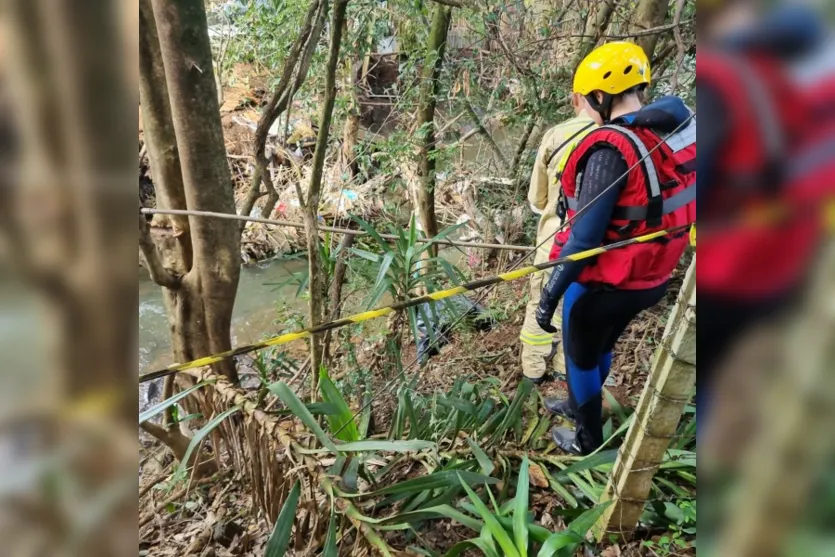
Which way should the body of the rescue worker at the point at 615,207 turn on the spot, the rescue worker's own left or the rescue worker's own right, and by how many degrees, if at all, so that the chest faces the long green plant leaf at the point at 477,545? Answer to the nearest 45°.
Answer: approximately 135° to the rescue worker's own left

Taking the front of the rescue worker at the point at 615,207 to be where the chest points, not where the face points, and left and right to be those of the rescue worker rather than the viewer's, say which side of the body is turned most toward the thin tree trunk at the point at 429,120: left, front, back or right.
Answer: front

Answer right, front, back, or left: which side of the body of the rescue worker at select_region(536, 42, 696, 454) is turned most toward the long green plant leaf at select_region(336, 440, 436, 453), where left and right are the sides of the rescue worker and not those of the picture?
left

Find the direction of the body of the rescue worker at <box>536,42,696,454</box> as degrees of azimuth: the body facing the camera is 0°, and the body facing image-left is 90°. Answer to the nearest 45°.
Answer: approximately 135°

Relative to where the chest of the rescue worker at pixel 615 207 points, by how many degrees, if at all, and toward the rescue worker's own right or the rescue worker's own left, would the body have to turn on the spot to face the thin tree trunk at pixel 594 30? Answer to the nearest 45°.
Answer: approximately 45° to the rescue worker's own right

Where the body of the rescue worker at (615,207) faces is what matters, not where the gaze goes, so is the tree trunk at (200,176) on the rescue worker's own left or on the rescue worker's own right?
on the rescue worker's own left

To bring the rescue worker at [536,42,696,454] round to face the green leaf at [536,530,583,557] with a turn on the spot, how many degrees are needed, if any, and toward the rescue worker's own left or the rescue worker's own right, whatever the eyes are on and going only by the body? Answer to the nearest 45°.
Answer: approximately 135° to the rescue worker's own left

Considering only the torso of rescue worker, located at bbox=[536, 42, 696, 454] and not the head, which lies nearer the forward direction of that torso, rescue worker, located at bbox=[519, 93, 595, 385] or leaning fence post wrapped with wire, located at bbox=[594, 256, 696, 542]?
the rescue worker

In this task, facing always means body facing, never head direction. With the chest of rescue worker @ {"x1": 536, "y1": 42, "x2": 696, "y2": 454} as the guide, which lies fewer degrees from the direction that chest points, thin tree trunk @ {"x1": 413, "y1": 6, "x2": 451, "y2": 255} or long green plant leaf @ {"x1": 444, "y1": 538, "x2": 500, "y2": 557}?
the thin tree trunk

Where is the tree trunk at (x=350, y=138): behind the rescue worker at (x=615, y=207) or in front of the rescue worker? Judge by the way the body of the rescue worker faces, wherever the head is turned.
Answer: in front

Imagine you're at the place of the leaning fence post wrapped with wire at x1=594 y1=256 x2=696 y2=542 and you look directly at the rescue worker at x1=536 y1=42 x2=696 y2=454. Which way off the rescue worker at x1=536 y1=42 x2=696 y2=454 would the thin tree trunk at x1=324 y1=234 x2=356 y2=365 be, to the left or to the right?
left

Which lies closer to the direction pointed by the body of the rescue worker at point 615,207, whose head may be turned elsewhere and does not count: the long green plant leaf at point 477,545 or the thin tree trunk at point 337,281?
the thin tree trunk

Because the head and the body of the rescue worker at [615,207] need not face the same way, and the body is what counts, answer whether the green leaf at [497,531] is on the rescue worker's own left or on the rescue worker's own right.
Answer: on the rescue worker's own left

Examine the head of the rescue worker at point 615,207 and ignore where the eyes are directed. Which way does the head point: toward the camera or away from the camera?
away from the camera

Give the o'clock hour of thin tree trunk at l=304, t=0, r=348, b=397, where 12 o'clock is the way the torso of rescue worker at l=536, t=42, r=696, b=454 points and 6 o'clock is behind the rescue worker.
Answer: The thin tree trunk is roughly at 10 o'clock from the rescue worker.
